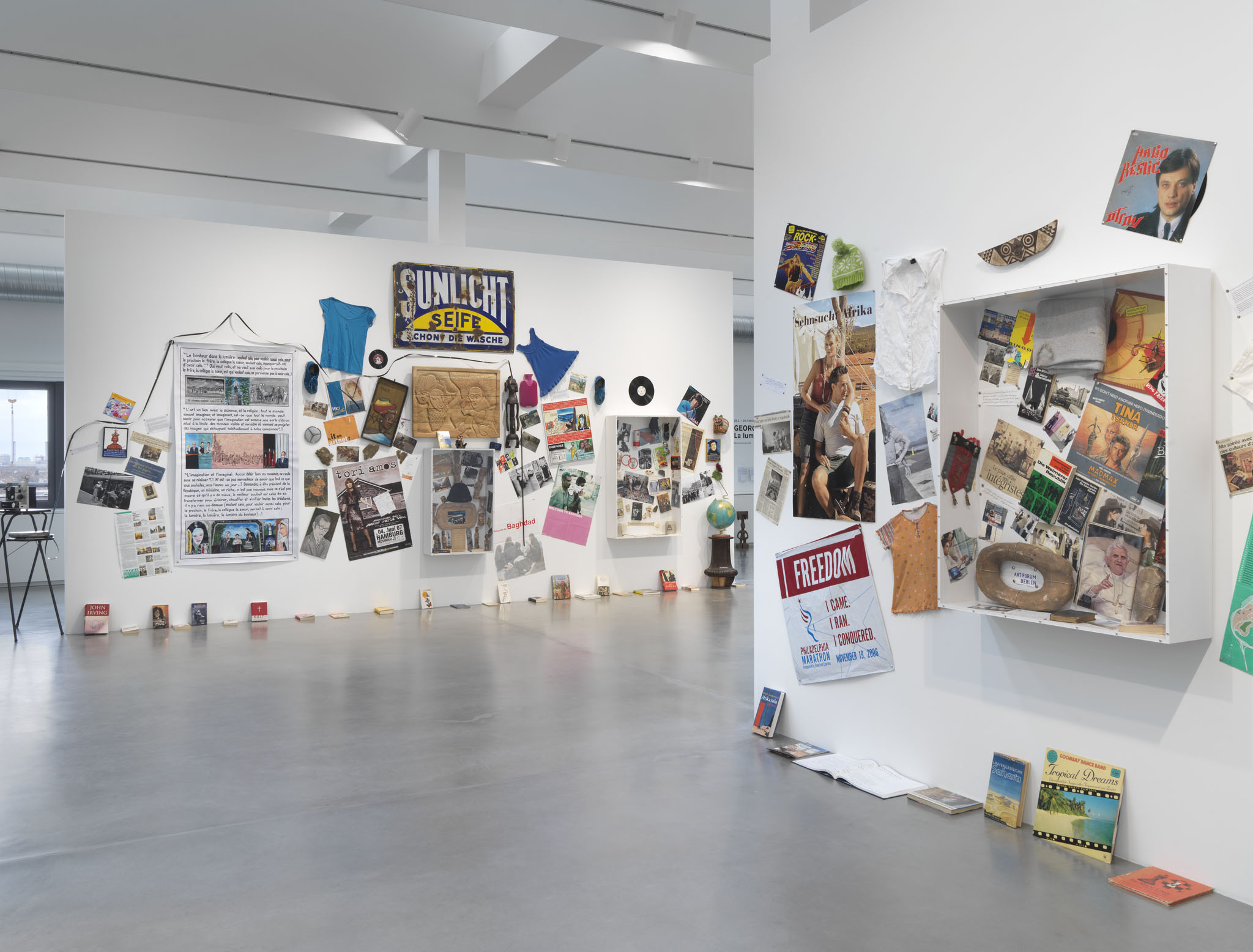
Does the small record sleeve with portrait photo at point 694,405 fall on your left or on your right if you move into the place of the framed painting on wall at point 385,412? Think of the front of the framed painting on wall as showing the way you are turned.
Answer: on your left

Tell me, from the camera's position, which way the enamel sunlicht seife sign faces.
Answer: facing the viewer

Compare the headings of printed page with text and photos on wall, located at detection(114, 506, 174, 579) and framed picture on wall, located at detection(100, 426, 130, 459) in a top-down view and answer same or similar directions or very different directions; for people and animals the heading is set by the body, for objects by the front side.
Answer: same or similar directions

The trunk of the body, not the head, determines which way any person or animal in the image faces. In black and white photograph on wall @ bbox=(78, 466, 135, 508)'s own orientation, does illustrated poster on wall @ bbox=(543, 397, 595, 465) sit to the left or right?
on its left

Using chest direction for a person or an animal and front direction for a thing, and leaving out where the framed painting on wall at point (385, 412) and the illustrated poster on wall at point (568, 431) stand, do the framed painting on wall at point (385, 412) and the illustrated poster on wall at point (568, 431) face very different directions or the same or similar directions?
same or similar directions

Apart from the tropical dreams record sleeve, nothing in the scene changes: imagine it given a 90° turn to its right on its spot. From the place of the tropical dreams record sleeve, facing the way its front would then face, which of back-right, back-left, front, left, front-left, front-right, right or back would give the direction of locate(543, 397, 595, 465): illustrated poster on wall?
front

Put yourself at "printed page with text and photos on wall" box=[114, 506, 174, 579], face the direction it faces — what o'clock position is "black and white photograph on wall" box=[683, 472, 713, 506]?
The black and white photograph on wall is roughly at 9 o'clock from the printed page with text and photos on wall.

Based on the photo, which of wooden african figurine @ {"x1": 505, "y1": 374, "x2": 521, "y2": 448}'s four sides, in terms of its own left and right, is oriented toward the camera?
front

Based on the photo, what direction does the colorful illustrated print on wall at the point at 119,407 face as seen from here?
toward the camera

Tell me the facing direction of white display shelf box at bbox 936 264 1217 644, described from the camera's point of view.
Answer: facing the viewer and to the left of the viewer

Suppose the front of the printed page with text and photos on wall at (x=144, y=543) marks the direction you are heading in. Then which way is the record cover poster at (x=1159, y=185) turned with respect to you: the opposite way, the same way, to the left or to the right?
to the right

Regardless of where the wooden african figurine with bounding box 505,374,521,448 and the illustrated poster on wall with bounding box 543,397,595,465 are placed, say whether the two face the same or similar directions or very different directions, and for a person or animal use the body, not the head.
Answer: same or similar directions
